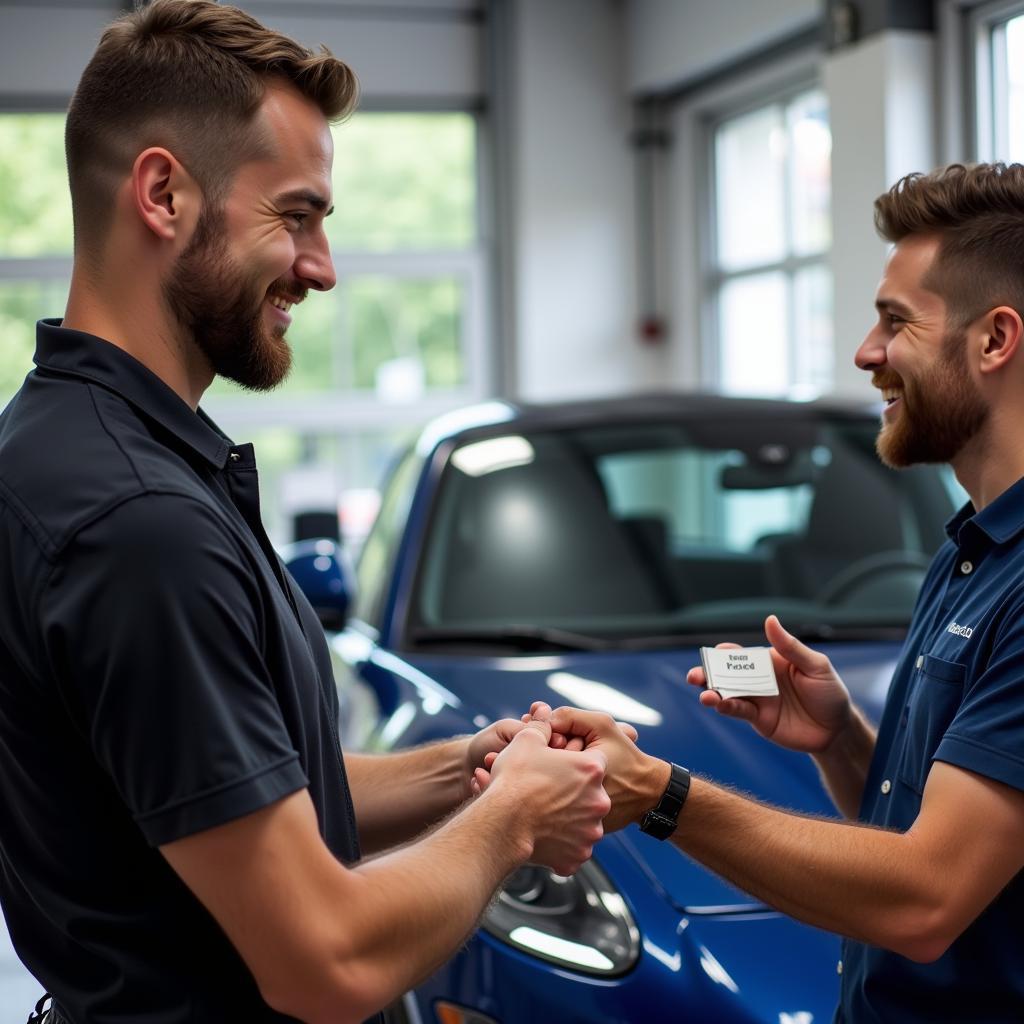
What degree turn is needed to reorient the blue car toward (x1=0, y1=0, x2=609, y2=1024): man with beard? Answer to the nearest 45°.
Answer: approximately 45° to its right

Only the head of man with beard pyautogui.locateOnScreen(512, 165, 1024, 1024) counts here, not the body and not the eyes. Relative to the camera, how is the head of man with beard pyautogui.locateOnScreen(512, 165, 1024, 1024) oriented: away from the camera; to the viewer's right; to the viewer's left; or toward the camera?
to the viewer's left

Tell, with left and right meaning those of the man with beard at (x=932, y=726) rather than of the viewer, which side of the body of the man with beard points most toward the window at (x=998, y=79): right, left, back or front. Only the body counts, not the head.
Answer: right

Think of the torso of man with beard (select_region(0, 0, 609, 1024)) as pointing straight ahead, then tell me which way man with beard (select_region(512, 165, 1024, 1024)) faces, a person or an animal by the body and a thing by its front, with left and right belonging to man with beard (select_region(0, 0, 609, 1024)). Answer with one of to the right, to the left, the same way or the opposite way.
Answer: the opposite way

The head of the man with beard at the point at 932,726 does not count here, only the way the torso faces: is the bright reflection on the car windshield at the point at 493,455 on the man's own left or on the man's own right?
on the man's own right

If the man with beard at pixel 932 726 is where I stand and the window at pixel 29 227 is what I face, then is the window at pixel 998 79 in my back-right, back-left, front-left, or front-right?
front-right

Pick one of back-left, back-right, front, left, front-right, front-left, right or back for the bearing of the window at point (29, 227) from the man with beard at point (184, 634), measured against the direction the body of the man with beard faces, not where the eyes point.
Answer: left

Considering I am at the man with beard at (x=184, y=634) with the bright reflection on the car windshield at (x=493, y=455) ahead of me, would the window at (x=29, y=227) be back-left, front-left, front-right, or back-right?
front-left

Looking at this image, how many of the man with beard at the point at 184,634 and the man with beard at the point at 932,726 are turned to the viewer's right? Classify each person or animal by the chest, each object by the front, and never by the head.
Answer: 1

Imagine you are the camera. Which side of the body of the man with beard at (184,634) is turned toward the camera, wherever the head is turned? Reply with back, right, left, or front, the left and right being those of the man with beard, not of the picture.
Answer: right

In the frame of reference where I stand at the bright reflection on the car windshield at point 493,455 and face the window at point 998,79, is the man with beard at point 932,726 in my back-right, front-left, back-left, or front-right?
back-right

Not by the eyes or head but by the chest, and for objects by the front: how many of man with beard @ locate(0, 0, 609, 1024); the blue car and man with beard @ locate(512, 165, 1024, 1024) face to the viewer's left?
1

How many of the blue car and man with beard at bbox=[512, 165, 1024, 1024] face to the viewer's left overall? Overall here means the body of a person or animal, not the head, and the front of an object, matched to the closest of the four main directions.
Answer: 1

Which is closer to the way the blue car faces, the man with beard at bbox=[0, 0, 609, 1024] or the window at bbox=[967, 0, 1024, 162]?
the man with beard

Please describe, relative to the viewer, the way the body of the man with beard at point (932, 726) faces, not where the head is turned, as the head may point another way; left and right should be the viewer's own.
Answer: facing to the left of the viewer

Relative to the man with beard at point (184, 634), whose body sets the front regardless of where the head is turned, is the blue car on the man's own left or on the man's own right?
on the man's own left
